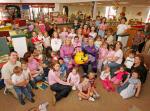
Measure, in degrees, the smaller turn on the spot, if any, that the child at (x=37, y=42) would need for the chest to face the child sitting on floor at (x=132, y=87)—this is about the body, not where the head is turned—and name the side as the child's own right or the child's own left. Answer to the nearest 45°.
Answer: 0° — they already face them

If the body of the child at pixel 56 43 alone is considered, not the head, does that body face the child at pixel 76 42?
no

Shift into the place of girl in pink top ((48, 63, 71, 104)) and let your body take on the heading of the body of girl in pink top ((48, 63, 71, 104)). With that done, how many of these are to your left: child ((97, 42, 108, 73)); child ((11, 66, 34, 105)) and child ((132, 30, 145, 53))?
2

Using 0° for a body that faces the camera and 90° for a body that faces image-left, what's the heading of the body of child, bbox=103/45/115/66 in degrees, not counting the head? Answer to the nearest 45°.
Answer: approximately 45°

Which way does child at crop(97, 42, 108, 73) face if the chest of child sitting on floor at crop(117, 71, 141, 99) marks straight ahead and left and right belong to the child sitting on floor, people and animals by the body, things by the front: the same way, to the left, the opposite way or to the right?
the same way

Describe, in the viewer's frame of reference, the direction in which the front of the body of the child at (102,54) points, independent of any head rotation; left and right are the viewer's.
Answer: facing the viewer and to the left of the viewer

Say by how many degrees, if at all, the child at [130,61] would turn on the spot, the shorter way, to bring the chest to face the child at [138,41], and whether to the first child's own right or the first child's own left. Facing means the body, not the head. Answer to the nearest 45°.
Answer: approximately 135° to the first child's own right

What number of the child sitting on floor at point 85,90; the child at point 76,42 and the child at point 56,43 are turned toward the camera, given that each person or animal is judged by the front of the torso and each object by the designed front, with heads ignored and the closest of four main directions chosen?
3

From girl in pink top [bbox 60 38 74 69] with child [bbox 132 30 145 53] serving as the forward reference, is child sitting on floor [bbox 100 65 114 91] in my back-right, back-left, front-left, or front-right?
front-right

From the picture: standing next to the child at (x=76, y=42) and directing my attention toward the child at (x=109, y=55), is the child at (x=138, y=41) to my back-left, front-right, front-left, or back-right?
front-left

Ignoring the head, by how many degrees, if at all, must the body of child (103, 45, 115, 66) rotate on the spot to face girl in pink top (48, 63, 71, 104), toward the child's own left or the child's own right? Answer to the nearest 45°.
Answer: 0° — they already face them

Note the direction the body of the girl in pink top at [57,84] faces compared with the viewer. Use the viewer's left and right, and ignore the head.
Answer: facing the viewer and to the right of the viewer

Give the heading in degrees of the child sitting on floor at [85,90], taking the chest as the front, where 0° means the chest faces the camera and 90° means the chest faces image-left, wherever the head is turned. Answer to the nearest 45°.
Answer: approximately 0°

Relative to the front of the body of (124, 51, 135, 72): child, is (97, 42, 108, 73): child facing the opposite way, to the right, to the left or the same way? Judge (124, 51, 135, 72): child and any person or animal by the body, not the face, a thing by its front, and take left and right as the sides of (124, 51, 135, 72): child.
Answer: the same way

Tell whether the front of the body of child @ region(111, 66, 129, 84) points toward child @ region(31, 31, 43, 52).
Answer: no

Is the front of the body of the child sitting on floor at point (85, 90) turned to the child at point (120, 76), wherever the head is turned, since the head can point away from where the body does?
no

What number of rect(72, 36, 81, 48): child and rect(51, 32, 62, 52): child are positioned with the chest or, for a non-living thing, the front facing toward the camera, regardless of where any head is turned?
2

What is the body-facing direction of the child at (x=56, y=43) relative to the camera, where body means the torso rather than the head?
toward the camera
